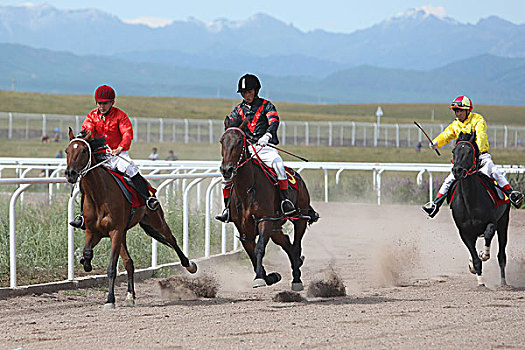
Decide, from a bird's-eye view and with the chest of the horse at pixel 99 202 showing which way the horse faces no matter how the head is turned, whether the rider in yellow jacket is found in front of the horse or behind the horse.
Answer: behind

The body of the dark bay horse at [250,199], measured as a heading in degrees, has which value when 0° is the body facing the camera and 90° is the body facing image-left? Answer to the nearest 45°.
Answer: approximately 45°

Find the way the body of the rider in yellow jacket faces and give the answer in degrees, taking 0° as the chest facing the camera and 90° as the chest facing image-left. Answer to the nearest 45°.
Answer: approximately 0°

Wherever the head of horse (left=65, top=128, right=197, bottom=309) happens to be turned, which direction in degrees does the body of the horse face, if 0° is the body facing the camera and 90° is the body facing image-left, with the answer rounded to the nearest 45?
approximately 45°

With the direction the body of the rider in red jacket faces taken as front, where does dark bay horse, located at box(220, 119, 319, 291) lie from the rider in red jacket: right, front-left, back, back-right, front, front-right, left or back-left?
back-left

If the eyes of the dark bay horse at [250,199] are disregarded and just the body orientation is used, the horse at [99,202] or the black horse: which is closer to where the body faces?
the horse

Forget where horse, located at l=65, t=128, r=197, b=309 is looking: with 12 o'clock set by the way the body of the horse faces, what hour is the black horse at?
The black horse is roughly at 7 o'clock from the horse.
